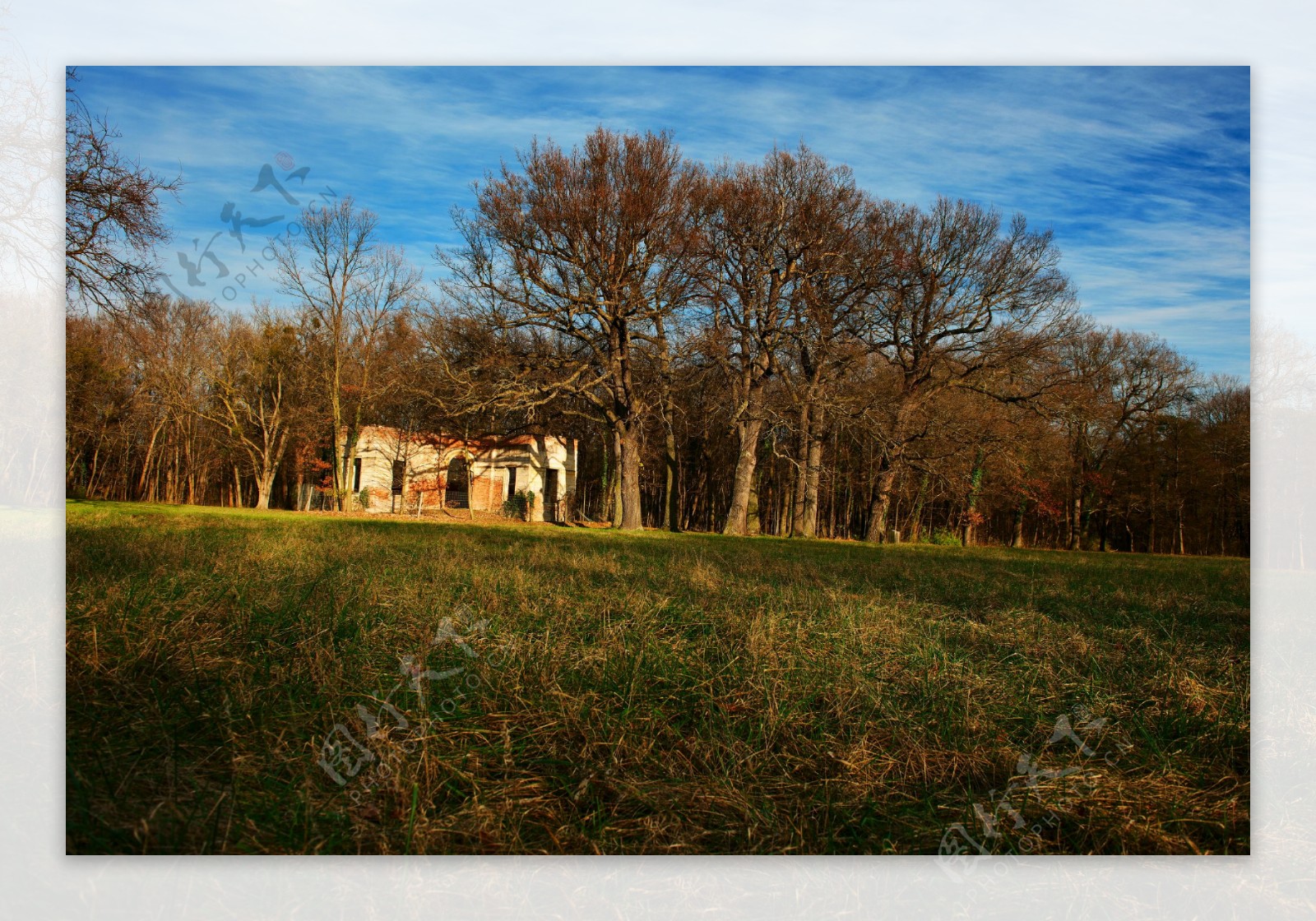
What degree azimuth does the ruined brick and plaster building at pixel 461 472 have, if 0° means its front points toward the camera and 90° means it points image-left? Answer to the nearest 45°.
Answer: approximately 0°

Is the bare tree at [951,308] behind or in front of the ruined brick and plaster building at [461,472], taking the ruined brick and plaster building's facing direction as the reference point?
in front
